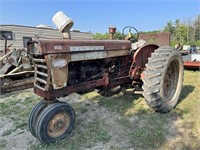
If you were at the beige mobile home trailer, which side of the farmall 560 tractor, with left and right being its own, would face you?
right

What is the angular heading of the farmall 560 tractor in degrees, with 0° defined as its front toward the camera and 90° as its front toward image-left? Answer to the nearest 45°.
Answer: approximately 45°

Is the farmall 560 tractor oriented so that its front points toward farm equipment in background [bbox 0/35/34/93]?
no
